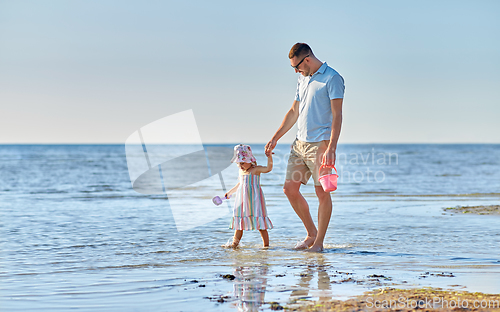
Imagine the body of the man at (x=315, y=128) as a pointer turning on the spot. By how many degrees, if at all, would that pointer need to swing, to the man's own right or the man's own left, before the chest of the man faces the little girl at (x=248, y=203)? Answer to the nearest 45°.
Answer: approximately 90° to the man's own right

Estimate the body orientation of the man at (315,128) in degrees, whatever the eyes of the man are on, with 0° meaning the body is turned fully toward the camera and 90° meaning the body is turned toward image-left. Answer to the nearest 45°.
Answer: approximately 45°
